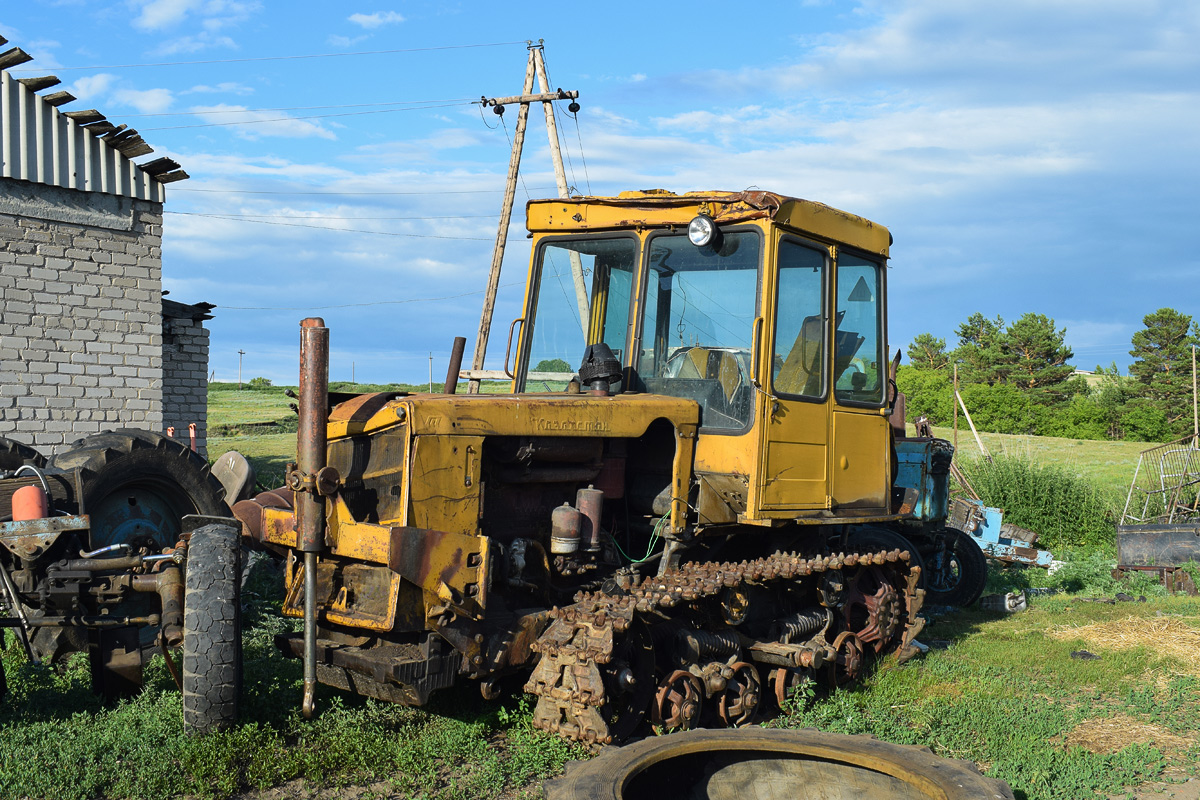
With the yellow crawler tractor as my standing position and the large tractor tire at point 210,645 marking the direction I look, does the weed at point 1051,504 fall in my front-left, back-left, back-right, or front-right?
back-right

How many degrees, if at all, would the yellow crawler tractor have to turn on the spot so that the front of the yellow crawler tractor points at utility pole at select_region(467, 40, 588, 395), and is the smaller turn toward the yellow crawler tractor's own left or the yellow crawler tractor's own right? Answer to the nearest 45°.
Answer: approximately 135° to the yellow crawler tractor's own right

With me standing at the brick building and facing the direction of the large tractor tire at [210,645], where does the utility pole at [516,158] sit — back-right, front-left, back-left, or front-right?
back-left

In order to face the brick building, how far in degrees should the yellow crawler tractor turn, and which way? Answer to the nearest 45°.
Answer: approximately 90° to its right

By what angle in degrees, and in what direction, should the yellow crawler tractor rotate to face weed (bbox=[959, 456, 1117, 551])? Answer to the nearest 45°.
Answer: approximately 180°

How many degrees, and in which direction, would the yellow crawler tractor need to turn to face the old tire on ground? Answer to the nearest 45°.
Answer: approximately 45° to its left

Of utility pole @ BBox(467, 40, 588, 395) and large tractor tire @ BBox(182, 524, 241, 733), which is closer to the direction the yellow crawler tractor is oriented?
the large tractor tire

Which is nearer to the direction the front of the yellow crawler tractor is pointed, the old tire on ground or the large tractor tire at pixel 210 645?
the large tractor tire

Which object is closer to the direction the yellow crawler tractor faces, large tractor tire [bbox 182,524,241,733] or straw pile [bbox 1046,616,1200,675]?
the large tractor tire

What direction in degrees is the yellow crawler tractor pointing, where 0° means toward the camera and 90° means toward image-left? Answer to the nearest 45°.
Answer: approximately 45°

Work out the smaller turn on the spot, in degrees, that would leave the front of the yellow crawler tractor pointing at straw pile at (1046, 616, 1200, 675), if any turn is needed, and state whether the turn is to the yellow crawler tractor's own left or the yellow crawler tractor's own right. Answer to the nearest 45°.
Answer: approximately 180°

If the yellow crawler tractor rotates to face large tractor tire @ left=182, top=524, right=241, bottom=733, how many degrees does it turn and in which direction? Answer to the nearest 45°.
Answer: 0° — it already faces it
